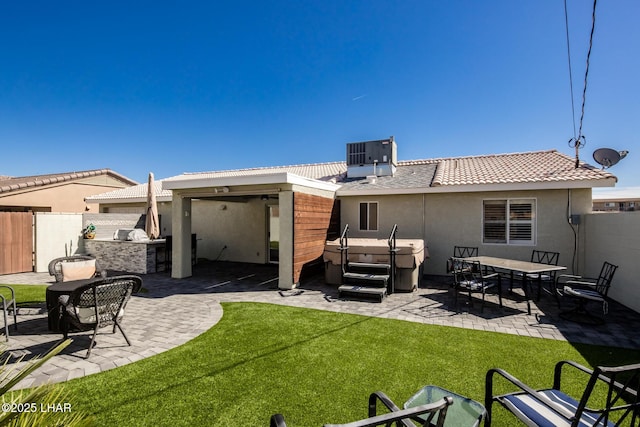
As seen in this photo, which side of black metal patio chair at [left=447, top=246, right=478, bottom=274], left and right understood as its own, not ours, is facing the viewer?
front

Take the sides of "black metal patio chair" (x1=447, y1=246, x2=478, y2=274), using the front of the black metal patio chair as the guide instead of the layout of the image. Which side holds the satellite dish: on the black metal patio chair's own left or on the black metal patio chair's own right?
on the black metal patio chair's own left

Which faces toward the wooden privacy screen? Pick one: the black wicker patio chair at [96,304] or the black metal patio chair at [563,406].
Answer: the black metal patio chair at [563,406]

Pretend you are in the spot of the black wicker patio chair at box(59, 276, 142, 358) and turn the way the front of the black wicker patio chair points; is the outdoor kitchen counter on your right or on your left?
on your right

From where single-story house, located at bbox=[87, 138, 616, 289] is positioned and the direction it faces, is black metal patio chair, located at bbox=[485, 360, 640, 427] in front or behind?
behind

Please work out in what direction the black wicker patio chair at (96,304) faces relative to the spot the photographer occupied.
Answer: facing away from the viewer and to the left of the viewer

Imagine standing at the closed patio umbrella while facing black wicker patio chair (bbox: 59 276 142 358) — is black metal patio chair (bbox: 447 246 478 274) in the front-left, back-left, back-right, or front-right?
front-left

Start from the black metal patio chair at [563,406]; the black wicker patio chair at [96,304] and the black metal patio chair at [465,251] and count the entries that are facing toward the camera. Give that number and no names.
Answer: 1

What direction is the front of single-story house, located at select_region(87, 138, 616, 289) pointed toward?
away from the camera

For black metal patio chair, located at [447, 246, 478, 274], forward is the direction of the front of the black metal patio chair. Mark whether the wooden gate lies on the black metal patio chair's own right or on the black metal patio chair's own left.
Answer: on the black metal patio chair's own right

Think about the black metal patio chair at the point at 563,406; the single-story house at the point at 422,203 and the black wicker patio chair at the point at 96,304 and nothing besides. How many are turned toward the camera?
0

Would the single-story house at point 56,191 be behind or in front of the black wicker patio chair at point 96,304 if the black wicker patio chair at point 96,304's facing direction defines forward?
in front
